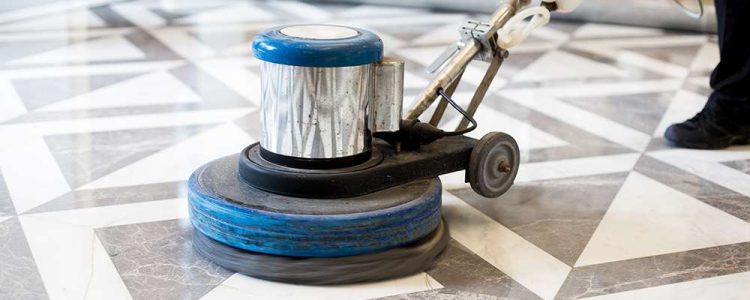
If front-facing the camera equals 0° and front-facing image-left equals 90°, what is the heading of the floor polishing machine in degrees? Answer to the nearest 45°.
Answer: approximately 45°
